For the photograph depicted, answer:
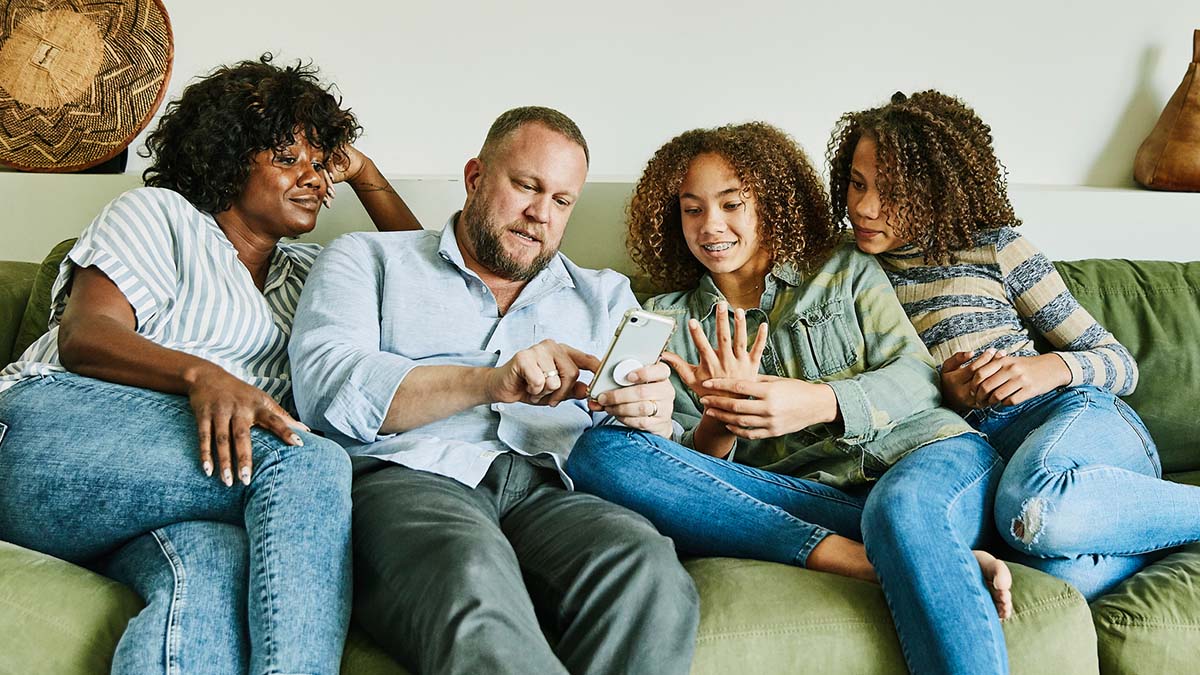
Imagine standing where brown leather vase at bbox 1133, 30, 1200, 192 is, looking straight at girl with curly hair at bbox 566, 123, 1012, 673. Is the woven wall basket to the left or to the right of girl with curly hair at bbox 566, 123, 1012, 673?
right

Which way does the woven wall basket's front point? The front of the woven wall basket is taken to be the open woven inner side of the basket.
toward the camera

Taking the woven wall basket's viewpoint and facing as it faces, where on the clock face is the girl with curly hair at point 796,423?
The girl with curly hair is roughly at 11 o'clock from the woven wall basket.

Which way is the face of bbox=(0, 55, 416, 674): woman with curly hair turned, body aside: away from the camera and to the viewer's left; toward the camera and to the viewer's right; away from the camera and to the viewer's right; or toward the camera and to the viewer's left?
toward the camera and to the viewer's right

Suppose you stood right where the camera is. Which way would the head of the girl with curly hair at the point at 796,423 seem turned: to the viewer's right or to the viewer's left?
to the viewer's left

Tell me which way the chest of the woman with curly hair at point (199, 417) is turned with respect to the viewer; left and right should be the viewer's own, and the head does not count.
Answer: facing the viewer and to the right of the viewer

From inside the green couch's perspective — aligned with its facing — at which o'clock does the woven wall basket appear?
The woven wall basket is roughly at 4 o'clock from the green couch.

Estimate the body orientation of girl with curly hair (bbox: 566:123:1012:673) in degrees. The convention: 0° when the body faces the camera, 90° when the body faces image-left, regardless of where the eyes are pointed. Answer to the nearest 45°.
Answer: approximately 45°

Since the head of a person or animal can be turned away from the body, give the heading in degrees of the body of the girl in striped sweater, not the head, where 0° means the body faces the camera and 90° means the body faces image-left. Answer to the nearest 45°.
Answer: approximately 45°

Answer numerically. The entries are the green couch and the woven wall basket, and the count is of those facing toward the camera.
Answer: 2

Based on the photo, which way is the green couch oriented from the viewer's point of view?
toward the camera

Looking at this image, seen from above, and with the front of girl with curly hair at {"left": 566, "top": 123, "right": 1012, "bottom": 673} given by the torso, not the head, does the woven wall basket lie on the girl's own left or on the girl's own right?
on the girl's own right
